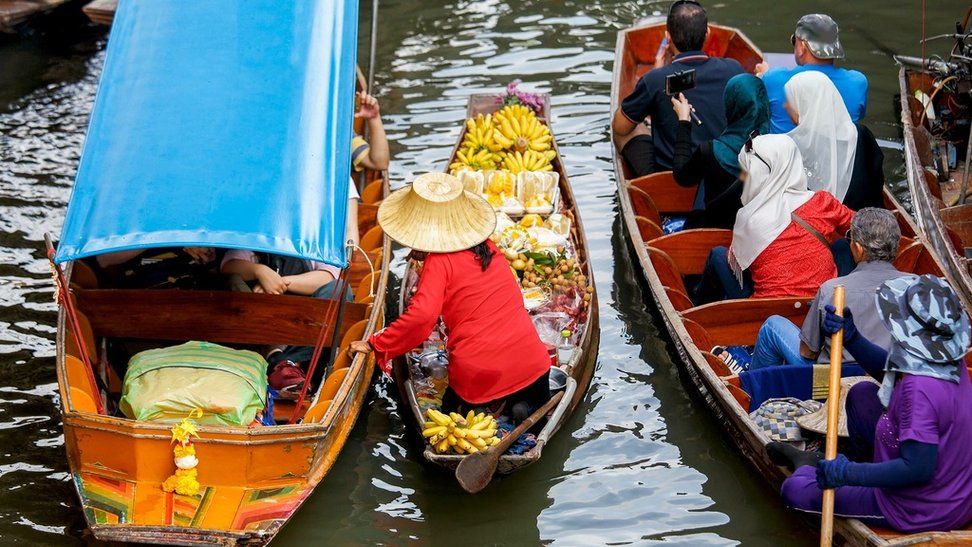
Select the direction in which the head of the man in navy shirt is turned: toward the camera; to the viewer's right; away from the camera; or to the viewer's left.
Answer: away from the camera

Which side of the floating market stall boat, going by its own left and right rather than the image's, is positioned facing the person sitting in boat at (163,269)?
left

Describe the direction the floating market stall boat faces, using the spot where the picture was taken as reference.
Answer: facing away from the viewer

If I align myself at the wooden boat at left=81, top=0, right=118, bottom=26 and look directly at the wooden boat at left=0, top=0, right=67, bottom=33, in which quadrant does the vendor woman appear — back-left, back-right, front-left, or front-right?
back-left

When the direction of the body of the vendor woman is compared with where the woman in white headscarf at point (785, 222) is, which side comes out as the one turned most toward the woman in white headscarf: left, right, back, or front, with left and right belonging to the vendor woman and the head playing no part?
right
